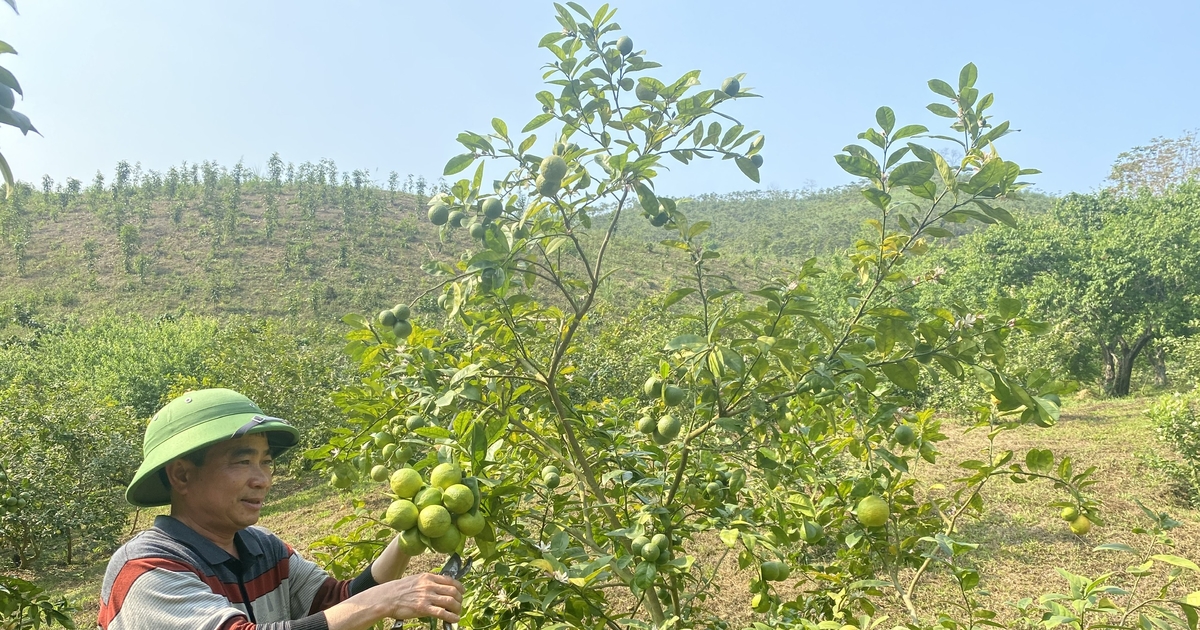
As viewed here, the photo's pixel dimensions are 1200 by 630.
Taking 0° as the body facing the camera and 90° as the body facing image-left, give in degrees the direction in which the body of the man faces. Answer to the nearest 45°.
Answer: approximately 315°

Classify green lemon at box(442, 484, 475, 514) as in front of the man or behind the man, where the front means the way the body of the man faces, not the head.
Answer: in front

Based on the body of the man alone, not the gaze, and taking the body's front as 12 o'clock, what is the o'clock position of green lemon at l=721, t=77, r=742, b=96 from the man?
The green lemon is roughly at 11 o'clock from the man.

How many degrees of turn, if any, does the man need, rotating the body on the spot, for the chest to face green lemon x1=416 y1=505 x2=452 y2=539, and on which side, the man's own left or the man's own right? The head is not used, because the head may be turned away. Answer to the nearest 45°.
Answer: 0° — they already face it
